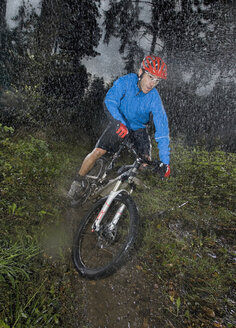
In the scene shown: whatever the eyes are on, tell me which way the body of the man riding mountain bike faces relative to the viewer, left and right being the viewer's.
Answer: facing the viewer and to the right of the viewer
